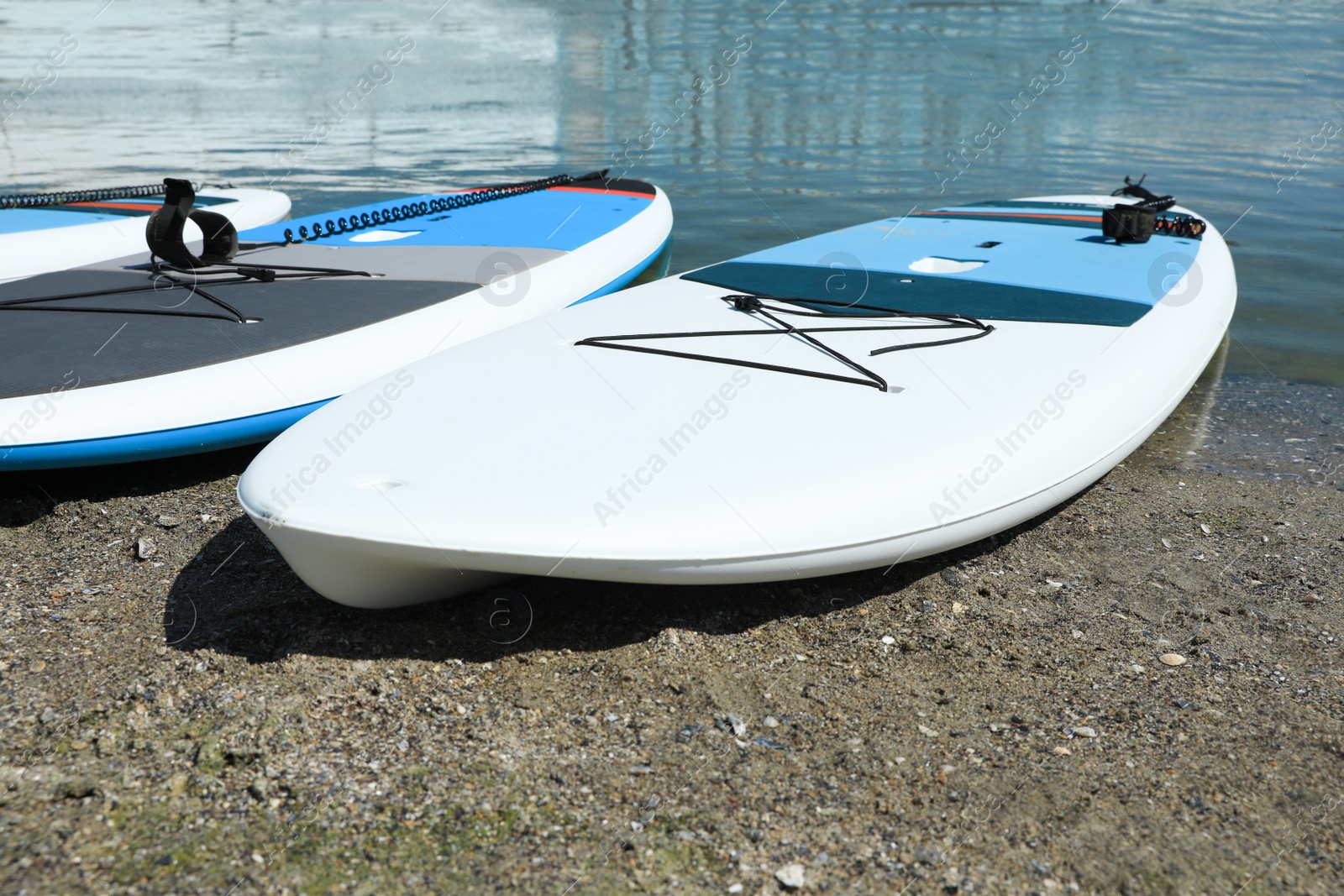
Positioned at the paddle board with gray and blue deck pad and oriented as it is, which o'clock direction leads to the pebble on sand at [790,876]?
The pebble on sand is roughly at 10 o'clock from the paddle board with gray and blue deck pad.

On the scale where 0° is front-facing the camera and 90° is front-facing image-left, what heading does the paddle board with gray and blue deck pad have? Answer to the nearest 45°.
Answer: approximately 45°
